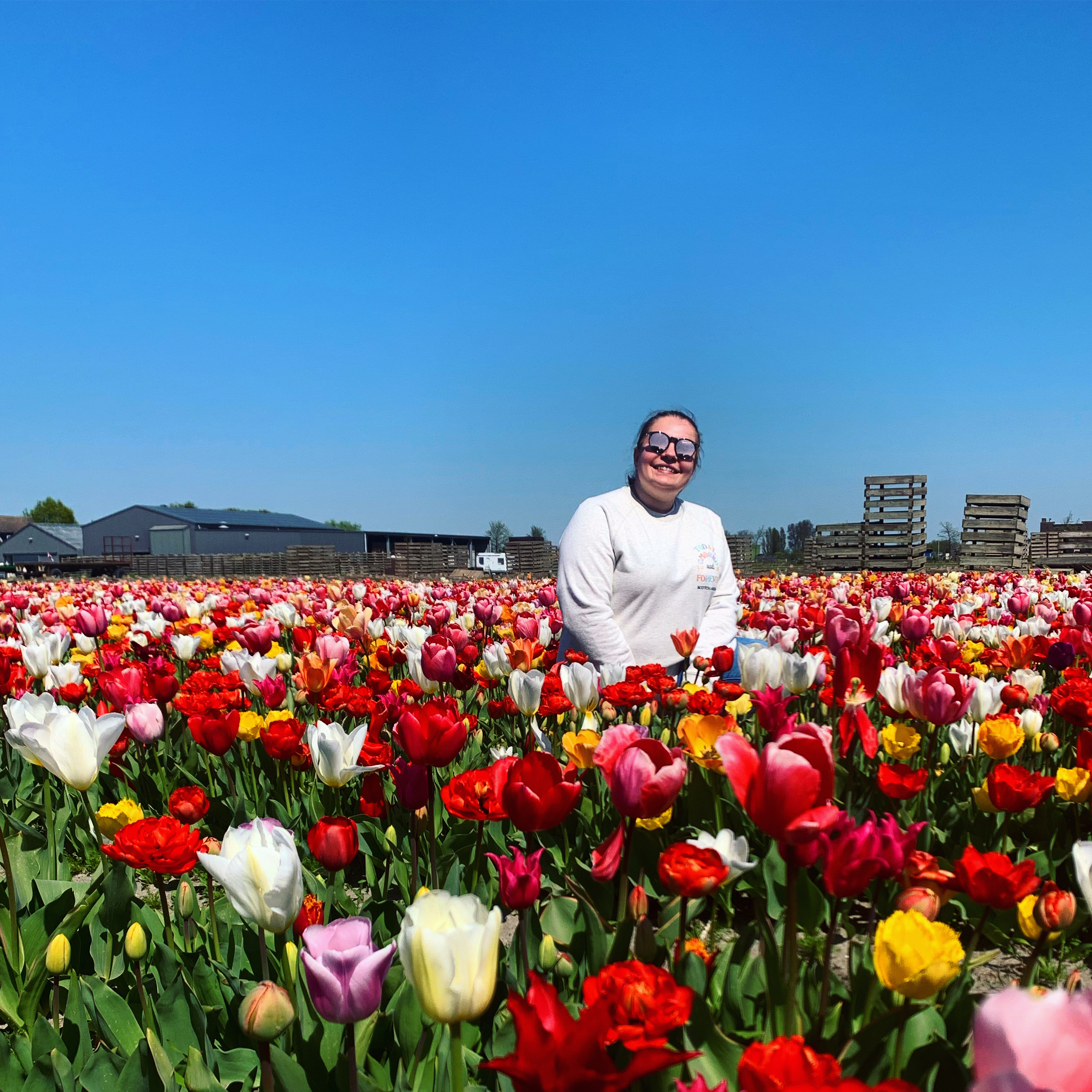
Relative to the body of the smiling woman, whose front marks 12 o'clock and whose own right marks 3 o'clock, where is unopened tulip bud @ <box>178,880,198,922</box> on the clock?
The unopened tulip bud is roughly at 2 o'clock from the smiling woman.

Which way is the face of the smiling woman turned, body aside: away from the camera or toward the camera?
toward the camera

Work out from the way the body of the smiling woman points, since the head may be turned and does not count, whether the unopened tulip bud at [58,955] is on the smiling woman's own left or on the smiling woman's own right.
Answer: on the smiling woman's own right

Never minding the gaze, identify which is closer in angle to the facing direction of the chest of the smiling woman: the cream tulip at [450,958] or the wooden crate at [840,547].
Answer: the cream tulip

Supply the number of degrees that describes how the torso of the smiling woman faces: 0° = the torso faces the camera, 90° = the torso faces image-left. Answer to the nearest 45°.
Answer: approximately 315°

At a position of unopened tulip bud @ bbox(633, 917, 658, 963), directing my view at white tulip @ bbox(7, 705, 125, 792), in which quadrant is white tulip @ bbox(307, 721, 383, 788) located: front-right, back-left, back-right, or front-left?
front-right

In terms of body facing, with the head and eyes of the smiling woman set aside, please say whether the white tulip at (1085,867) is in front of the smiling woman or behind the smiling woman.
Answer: in front

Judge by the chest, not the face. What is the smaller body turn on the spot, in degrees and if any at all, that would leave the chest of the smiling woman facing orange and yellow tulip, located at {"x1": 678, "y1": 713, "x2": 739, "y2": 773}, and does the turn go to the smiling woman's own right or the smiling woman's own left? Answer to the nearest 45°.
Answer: approximately 45° to the smiling woman's own right
